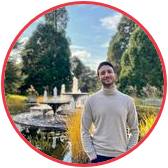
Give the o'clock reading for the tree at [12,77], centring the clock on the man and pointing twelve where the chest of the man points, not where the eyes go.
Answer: The tree is roughly at 4 o'clock from the man.

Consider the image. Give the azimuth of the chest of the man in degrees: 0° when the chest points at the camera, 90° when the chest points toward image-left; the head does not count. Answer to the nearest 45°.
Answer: approximately 0°

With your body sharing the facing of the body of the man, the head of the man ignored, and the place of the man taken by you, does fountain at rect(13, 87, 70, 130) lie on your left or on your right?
on your right
